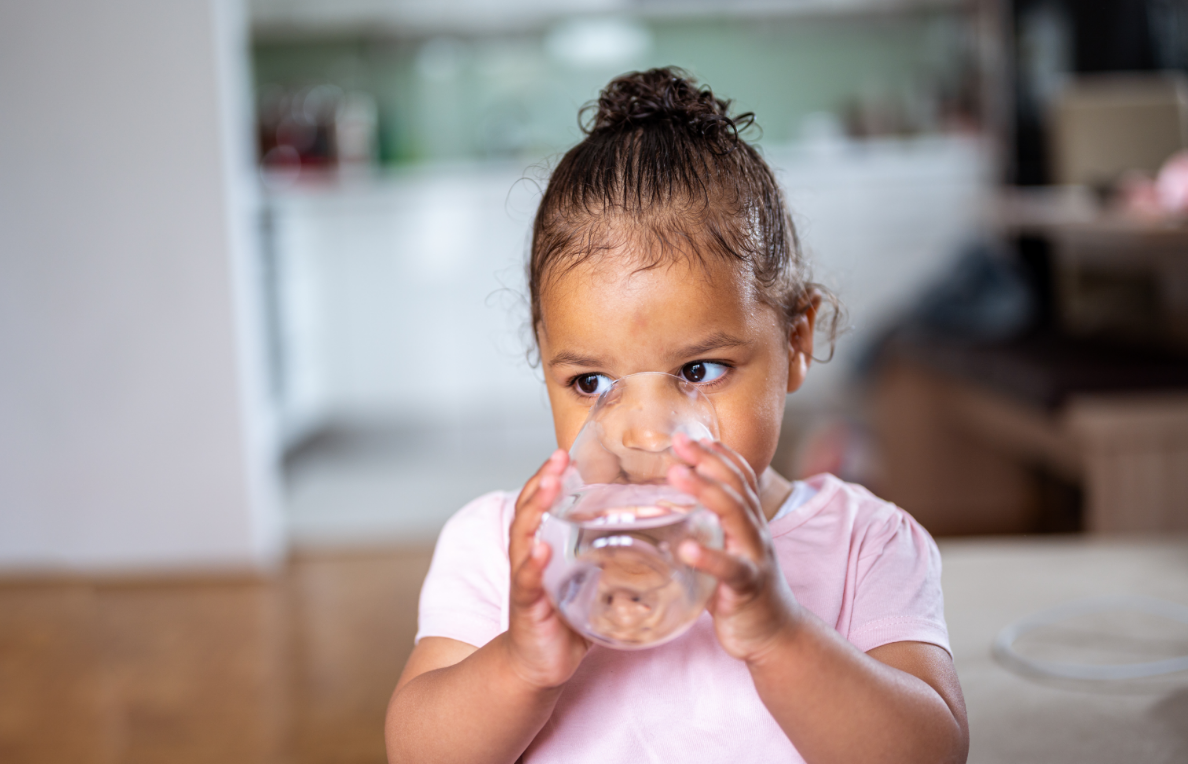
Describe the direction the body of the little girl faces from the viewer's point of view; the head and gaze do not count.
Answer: toward the camera
